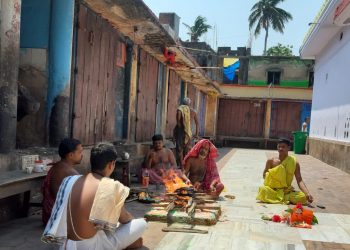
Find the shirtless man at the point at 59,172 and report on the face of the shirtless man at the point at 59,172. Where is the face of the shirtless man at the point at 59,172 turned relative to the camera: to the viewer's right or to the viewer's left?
to the viewer's right

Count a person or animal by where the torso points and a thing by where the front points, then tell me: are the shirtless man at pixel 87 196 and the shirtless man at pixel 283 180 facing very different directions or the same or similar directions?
very different directions

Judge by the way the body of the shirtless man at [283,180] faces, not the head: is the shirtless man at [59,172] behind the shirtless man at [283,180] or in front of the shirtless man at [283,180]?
in front

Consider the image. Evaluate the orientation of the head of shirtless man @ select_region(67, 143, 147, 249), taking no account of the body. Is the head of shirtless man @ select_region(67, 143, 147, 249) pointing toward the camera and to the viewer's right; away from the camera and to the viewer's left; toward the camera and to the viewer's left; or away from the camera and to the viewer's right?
away from the camera and to the viewer's right

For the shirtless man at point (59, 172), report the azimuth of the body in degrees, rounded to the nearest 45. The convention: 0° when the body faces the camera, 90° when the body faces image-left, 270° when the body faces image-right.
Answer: approximately 270°

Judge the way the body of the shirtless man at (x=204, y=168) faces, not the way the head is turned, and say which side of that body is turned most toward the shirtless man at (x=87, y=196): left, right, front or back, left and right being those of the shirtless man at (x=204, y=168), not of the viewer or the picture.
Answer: front

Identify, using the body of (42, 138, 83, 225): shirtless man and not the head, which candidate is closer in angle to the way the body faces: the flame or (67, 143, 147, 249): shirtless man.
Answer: the flame

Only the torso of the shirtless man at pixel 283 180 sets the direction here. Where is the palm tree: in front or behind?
behind

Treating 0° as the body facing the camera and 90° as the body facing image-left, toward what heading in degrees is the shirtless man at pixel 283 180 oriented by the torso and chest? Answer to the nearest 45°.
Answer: approximately 0°

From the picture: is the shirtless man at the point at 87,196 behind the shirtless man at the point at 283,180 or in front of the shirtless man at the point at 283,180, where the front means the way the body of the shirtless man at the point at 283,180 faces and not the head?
in front
